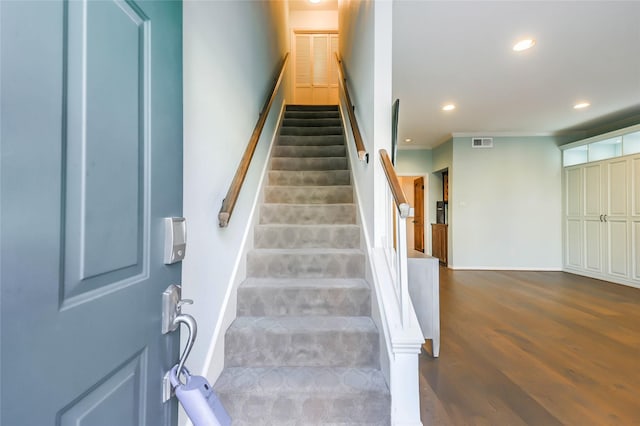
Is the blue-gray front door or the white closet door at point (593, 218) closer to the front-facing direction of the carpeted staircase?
the blue-gray front door

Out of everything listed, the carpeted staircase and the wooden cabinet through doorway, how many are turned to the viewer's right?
0

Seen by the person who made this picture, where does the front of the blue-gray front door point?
facing the viewer and to the right of the viewer

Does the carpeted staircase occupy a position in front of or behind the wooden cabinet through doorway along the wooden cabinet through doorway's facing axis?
in front

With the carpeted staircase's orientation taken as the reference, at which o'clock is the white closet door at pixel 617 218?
The white closet door is roughly at 8 o'clock from the carpeted staircase.

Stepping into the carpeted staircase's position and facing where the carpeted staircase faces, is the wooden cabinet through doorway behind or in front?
behind

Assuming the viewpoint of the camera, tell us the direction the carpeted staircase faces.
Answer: facing the viewer

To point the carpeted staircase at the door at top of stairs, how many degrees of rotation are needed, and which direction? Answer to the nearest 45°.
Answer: approximately 180°

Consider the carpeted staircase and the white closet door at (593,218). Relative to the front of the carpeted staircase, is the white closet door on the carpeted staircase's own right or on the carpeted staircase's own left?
on the carpeted staircase's own left

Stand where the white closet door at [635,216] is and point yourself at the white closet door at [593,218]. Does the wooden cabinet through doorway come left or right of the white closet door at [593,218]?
left

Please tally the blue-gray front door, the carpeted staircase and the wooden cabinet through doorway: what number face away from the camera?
0

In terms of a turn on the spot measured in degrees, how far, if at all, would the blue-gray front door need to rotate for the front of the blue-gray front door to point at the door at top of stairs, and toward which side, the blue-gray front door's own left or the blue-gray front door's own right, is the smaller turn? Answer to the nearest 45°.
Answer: approximately 90° to the blue-gray front door's own left

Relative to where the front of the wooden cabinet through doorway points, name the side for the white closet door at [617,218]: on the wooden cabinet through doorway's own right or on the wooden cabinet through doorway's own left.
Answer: on the wooden cabinet through doorway's own left

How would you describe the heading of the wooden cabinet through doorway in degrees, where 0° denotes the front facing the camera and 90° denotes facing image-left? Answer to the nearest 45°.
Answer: approximately 45°
